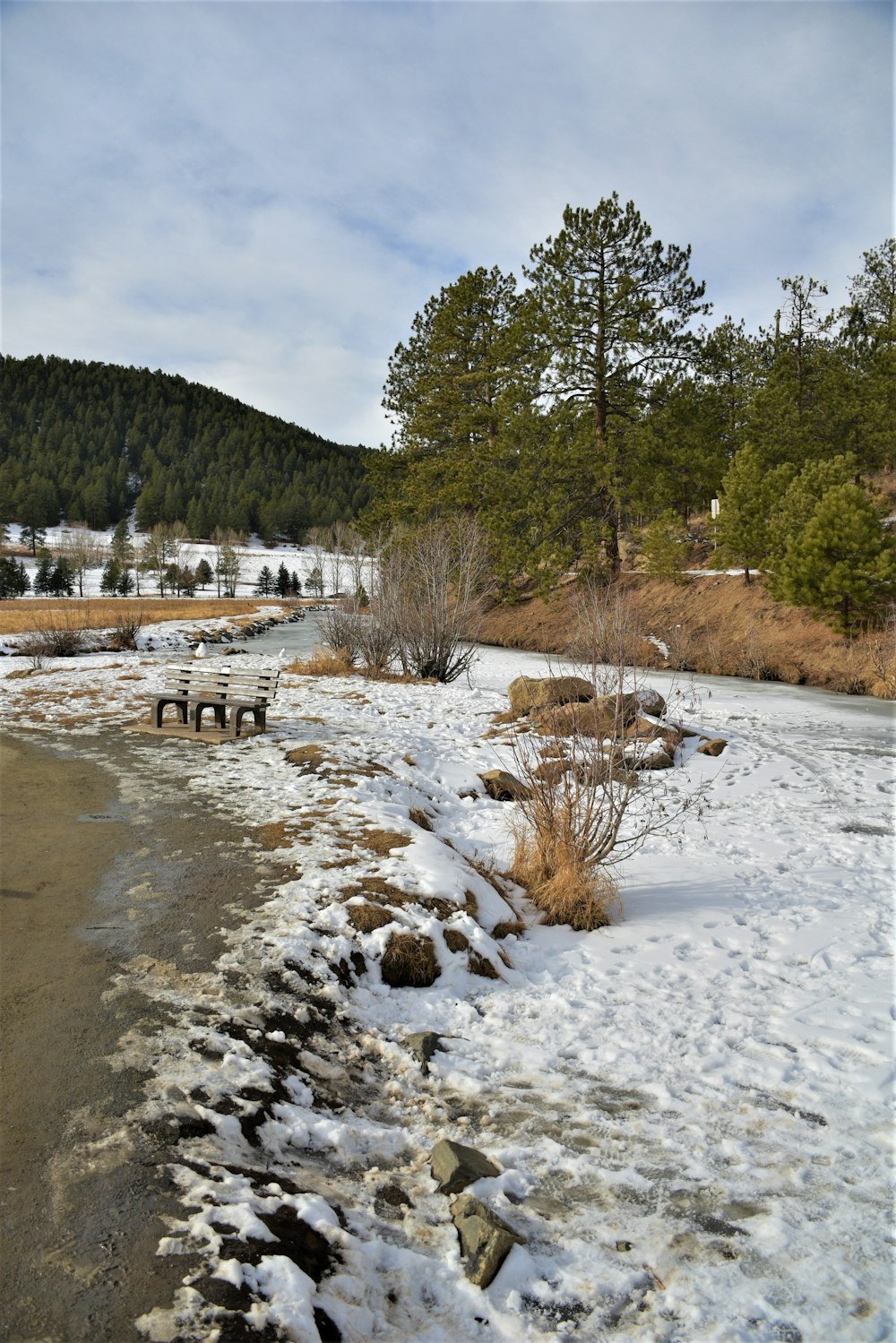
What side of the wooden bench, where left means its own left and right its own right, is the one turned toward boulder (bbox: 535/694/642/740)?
left

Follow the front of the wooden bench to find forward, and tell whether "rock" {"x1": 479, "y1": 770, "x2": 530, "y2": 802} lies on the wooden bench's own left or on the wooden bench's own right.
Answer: on the wooden bench's own left

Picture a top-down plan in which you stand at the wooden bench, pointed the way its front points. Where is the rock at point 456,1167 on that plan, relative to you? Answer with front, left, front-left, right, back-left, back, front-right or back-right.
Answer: front-left

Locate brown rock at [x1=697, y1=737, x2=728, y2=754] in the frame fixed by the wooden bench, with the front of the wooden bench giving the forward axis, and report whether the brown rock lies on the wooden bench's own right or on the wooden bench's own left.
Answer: on the wooden bench's own left

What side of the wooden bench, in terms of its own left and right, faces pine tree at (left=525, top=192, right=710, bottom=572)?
back

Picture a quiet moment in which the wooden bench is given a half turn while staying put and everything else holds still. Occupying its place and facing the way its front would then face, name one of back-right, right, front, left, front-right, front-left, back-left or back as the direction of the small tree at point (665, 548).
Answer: front

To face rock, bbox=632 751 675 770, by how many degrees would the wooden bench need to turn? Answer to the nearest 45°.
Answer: approximately 135° to its left

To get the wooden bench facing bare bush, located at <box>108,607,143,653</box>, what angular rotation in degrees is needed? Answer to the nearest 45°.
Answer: approximately 135° to its right
